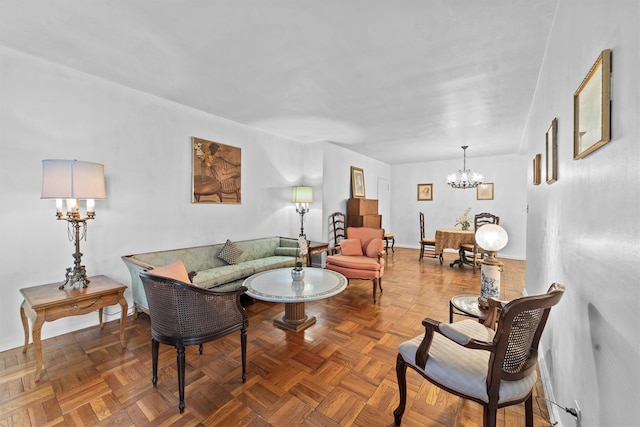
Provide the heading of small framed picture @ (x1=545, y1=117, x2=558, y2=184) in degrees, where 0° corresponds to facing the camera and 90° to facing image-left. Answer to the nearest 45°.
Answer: approximately 90°

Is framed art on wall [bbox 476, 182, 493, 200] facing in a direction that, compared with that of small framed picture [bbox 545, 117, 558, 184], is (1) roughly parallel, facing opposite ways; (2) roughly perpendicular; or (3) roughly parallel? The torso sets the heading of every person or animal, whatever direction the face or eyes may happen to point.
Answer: roughly perpendicular

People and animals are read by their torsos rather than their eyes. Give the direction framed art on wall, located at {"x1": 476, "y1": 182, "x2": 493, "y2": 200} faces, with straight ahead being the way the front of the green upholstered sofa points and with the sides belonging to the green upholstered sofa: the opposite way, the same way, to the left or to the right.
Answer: to the right

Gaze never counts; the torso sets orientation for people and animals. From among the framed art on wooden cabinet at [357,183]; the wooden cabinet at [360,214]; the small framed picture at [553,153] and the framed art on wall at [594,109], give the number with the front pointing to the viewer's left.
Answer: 2

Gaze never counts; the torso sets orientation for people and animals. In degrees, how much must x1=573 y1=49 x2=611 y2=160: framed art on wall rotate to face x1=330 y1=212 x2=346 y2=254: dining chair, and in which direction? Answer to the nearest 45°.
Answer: approximately 45° to its right

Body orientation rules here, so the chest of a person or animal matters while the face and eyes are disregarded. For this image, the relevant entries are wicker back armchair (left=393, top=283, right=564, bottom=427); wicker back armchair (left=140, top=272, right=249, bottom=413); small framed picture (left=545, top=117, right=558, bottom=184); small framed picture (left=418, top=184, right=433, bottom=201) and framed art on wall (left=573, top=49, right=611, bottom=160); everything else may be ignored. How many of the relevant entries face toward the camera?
1

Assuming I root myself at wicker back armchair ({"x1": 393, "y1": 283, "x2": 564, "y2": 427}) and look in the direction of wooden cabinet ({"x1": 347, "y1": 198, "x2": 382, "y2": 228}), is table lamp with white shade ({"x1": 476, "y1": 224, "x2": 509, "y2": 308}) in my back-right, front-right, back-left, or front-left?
front-right

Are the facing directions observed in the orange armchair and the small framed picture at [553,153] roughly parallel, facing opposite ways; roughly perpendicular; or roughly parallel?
roughly perpendicular

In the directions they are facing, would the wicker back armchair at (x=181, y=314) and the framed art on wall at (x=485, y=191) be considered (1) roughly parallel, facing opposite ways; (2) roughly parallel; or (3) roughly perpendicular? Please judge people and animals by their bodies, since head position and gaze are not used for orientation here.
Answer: roughly parallel, facing opposite ways

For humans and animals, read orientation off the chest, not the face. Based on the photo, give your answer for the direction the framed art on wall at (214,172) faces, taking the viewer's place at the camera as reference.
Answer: facing the viewer and to the right of the viewer

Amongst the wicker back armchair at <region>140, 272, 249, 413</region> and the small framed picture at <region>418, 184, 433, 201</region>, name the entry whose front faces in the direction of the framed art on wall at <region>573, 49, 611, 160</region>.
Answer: the small framed picture

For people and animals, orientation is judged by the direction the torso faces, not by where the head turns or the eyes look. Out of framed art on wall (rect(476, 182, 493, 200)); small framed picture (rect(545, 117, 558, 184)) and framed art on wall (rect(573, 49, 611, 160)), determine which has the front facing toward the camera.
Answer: framed art on wall (rect(476, 182, 493, 200))

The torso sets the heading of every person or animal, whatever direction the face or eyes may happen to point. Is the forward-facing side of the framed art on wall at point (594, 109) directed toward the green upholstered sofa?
yes

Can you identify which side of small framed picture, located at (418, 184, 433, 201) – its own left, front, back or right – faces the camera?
front

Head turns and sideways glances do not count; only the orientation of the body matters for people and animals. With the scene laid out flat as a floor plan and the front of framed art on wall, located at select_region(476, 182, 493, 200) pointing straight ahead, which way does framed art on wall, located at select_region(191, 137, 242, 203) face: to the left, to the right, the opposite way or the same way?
to the left

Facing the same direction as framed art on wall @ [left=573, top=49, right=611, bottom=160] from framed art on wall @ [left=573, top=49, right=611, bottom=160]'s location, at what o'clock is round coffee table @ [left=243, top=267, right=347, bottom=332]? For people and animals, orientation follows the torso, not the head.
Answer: The round coffee table is roughly at 12 o'clock from the framed art on wall.

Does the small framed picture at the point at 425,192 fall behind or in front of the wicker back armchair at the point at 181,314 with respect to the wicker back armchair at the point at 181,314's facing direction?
in front

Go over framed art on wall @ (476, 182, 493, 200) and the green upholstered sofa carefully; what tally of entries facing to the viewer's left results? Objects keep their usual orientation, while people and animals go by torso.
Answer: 0

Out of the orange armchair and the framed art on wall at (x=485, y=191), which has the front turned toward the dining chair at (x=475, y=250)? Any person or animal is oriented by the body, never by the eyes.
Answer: the framed art on wall
